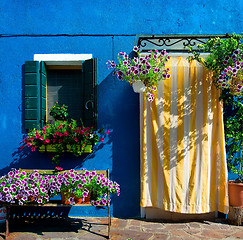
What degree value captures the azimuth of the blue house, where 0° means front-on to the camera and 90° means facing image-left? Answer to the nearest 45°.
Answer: approximately 0°
